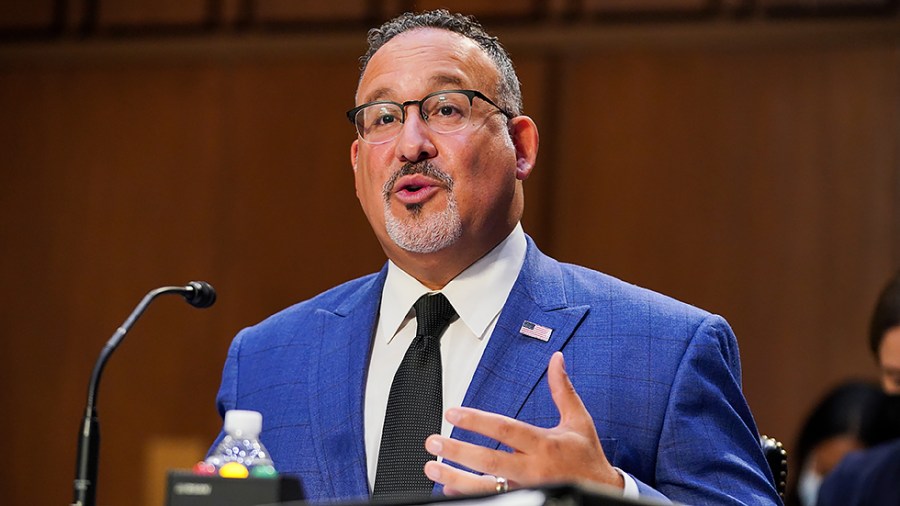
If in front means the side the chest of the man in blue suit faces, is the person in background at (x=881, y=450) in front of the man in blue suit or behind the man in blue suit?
behind

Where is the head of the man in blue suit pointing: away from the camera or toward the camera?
toward the camera

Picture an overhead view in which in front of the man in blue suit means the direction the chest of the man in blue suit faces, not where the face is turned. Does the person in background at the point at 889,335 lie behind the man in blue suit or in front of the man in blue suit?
behind

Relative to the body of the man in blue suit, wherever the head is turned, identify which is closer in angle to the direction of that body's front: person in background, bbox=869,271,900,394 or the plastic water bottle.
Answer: the plastic water bottle

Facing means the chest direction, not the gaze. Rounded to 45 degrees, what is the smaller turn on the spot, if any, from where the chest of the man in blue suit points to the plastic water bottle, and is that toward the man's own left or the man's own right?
0° — they already face it

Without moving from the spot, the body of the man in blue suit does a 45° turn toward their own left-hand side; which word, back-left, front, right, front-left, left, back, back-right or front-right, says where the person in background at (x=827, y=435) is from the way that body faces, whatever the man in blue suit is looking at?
back-left
